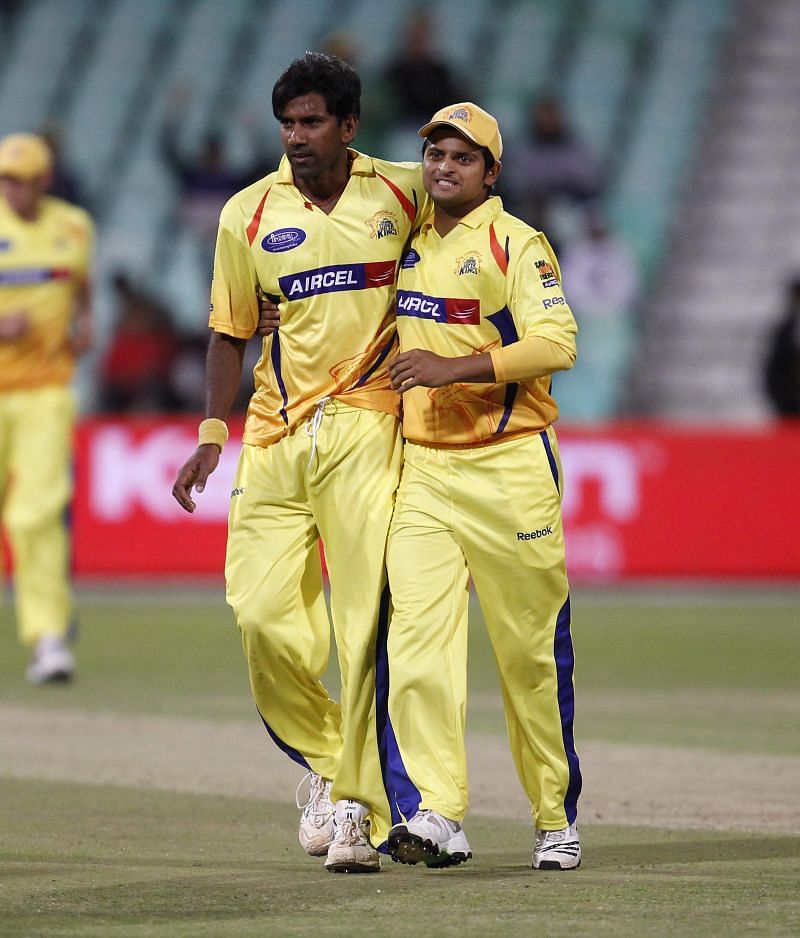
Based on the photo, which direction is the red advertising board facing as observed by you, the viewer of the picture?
facing the viewer

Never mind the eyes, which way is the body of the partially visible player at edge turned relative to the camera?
toward the camera

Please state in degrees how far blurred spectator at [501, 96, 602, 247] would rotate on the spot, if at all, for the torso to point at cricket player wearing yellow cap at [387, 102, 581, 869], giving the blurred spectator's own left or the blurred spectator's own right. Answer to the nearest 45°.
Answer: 0° — they already face them

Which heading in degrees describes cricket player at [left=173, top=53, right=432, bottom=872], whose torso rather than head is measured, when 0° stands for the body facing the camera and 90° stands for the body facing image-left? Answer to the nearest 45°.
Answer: approximately 0°

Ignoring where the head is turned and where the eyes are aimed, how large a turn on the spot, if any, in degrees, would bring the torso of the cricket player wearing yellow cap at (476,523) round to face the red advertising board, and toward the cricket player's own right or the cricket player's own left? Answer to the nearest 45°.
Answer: approximately 135° to the cricket player's own right

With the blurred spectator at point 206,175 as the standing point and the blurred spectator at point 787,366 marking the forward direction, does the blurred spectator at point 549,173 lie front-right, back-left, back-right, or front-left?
front-left

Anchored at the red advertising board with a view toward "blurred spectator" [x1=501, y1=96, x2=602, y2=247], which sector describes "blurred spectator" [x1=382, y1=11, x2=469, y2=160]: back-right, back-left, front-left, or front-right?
front-left

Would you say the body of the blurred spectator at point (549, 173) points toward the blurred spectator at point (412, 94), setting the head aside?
no

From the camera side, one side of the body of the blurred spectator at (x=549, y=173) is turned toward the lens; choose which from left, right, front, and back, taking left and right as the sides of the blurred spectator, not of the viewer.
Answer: front

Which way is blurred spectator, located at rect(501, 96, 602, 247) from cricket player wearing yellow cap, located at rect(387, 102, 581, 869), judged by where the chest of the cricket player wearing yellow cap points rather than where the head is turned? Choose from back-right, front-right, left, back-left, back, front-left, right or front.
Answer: back-right

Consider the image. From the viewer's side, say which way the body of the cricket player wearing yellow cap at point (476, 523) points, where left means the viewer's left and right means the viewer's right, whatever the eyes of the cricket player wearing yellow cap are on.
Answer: facing the viewer and to the left of the viewer

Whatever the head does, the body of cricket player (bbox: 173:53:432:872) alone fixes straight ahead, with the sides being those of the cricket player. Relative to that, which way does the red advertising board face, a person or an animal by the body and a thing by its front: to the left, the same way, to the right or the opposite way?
the same way

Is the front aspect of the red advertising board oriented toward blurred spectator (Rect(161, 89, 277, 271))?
no

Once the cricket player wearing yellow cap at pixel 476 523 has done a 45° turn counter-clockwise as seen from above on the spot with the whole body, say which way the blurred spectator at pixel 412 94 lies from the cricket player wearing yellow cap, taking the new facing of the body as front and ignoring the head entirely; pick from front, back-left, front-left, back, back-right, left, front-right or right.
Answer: back

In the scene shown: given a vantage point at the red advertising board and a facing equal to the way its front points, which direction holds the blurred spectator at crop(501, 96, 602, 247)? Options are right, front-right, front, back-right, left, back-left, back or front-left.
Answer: back

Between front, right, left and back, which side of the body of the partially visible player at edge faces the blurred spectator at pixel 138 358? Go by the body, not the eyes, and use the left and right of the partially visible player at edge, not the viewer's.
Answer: back
